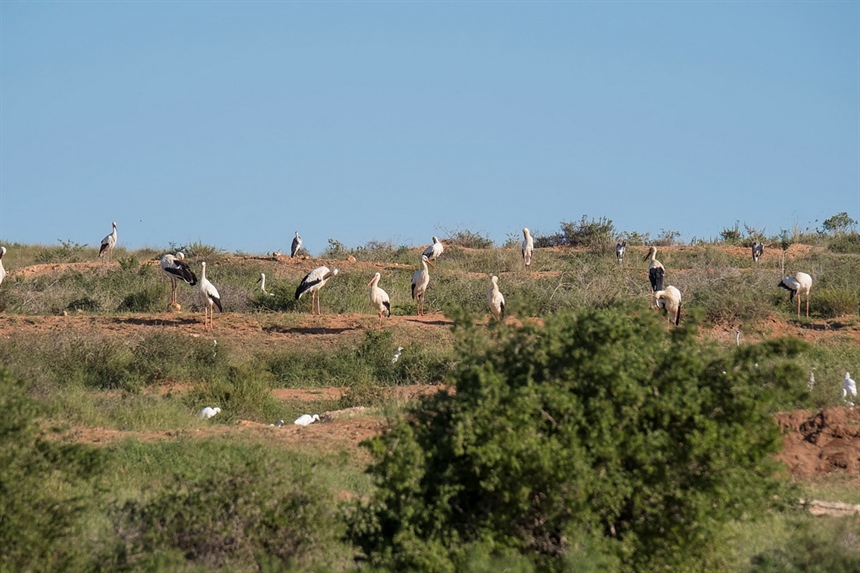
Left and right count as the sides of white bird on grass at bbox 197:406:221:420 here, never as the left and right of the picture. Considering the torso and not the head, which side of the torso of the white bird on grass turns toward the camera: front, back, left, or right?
right

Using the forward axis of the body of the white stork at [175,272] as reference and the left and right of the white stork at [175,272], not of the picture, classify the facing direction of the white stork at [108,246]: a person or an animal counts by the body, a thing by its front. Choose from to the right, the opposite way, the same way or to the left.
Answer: the opposite way

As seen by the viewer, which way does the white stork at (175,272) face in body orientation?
to the viewer's left

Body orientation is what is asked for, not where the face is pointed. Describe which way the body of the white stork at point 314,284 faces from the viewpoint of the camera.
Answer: to the viewer's right

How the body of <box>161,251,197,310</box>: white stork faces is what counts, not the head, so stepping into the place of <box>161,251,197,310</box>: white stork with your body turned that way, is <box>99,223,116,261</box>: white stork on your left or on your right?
on your right

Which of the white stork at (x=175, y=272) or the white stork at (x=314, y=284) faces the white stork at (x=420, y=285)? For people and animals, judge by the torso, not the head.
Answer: the white stork at (x=314, y=284)

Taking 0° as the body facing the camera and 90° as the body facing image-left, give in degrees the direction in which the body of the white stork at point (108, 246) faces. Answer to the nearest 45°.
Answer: approximately 270°

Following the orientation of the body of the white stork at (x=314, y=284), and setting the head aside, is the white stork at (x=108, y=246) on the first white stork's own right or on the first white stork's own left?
on the first white stork's own left

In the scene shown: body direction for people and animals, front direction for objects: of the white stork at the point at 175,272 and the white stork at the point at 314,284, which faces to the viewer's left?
the white stork at the point at 175,272

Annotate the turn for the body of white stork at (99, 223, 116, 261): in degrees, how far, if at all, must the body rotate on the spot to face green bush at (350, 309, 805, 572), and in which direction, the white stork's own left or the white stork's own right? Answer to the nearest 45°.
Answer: approximately 90° to the white stork's own right

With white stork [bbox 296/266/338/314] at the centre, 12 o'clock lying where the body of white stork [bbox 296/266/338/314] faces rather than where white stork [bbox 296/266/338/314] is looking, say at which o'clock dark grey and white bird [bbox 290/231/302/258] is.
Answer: dark grey and white bird [bbox 290/231/302/258] is roughly at 9 o'clock from white stork [bbox 296/266/338/314].

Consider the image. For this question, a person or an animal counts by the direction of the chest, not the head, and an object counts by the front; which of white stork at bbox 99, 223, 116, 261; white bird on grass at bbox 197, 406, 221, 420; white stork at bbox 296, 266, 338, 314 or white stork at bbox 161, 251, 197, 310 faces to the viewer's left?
white stork at bbox 161, 251, 197, 310
